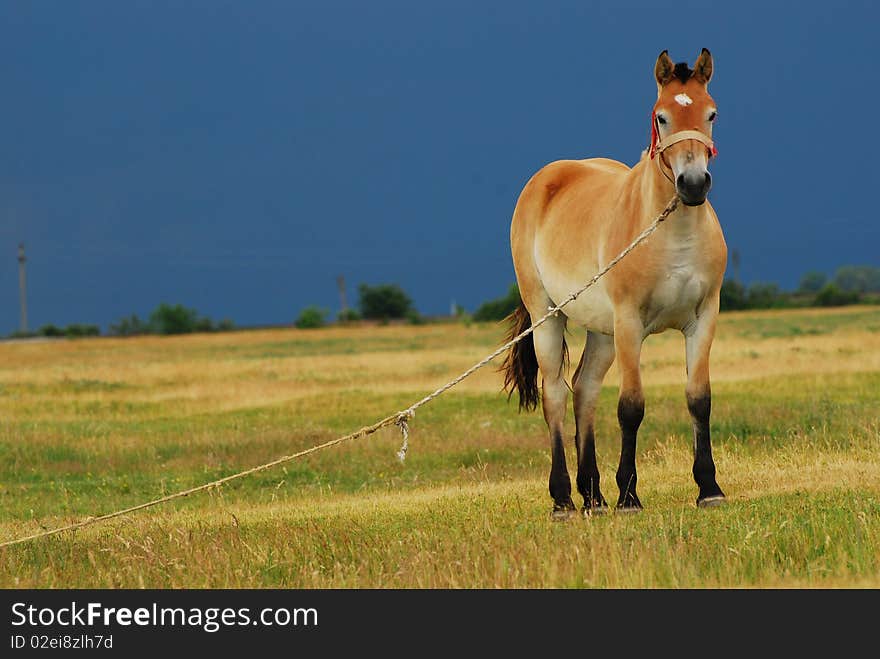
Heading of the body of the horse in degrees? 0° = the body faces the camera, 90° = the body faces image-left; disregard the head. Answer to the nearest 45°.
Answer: approximately 315°
